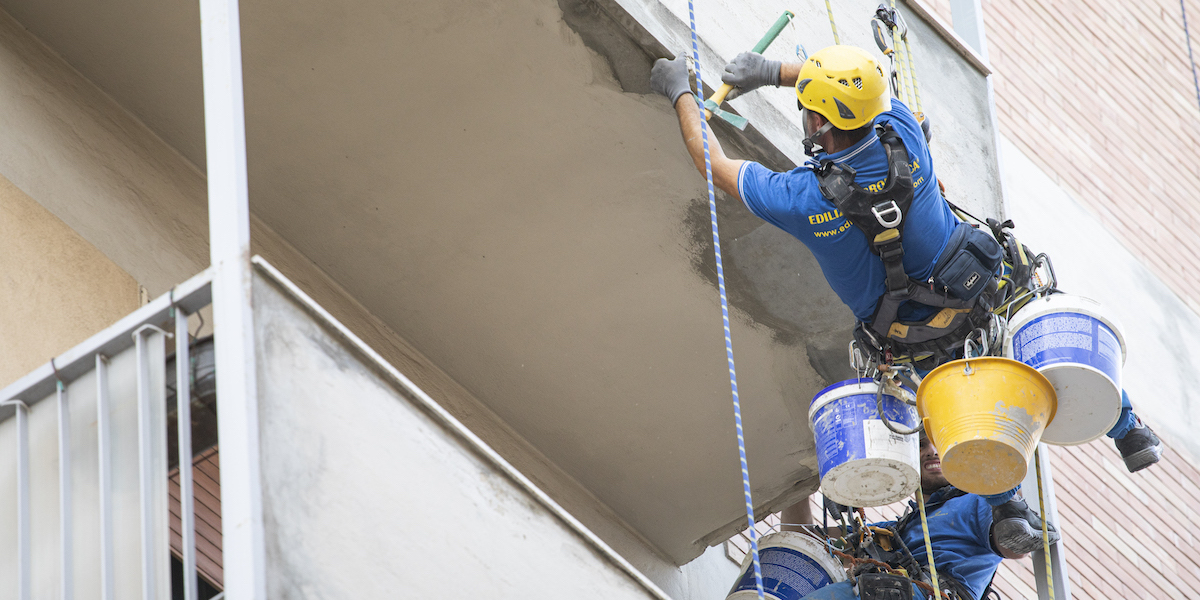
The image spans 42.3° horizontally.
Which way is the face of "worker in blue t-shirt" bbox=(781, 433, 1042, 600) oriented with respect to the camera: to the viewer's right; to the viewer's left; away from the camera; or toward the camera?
toward the camera

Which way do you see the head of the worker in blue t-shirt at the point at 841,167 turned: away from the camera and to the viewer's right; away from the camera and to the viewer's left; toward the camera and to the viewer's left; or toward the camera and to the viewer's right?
away from the camera and to the viewer's left

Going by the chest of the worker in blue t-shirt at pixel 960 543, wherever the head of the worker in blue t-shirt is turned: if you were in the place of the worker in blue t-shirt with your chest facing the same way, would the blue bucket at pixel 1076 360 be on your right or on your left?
on your left

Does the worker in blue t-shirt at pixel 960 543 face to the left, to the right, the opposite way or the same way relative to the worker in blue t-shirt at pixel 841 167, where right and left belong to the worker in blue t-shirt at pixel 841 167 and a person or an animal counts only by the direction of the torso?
to the left

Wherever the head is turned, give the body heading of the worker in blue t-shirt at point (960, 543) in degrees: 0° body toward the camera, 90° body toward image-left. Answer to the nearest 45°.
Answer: approximately 45°

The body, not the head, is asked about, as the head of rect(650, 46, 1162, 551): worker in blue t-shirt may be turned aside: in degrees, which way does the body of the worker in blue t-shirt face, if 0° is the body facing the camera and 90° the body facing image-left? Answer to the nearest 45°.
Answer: approximately 135°

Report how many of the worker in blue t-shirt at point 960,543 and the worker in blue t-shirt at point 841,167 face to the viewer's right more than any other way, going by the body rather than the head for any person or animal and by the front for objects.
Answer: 0
